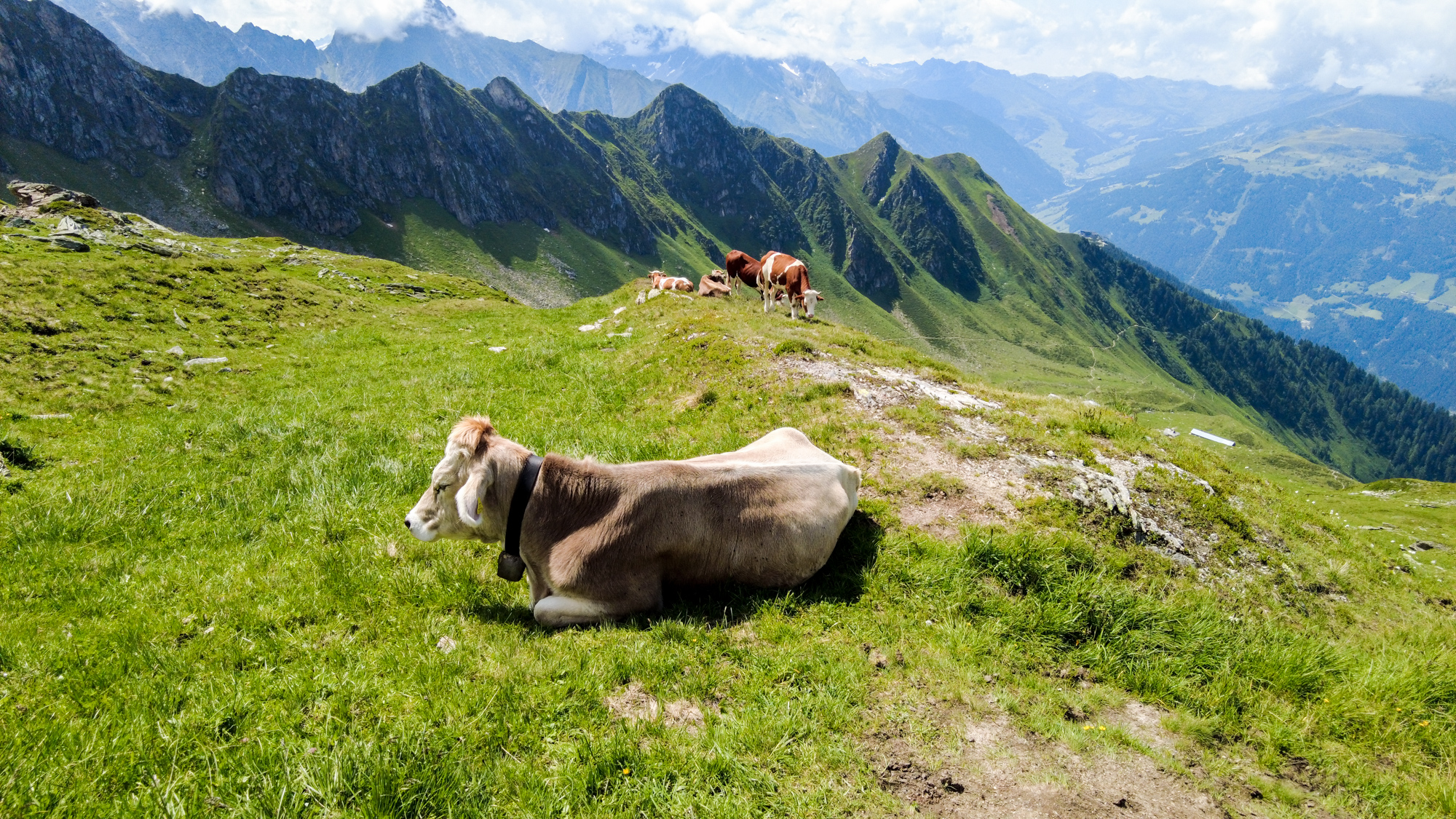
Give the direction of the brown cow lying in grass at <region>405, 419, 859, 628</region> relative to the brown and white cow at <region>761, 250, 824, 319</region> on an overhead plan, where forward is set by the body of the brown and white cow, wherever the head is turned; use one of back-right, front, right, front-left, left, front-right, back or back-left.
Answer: front-right

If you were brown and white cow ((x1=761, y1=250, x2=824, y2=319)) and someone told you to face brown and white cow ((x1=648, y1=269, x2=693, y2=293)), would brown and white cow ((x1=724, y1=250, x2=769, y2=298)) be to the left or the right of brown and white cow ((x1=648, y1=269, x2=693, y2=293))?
right

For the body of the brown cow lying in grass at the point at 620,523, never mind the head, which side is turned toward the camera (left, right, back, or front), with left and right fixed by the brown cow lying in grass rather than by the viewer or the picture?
left

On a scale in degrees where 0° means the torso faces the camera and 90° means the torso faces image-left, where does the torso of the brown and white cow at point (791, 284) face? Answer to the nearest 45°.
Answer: approximately 315°

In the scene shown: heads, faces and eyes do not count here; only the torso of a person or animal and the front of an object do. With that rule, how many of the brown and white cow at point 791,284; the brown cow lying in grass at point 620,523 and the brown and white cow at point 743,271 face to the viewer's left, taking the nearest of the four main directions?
1

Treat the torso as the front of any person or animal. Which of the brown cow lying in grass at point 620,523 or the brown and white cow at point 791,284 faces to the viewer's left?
the brown cow lying in grass

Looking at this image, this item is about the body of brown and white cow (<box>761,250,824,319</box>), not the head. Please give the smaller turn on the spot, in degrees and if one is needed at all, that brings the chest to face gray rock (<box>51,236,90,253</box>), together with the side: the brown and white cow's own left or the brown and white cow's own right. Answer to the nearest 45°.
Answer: approximately 135° to the brown and white cow's own right

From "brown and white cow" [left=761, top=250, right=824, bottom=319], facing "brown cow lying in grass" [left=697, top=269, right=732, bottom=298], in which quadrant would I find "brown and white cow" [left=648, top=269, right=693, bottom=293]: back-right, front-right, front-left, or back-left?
front-left

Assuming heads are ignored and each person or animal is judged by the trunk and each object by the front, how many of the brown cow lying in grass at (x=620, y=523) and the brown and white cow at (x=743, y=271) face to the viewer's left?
1

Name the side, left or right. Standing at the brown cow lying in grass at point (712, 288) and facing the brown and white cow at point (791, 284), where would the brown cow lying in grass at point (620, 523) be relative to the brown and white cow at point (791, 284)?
right

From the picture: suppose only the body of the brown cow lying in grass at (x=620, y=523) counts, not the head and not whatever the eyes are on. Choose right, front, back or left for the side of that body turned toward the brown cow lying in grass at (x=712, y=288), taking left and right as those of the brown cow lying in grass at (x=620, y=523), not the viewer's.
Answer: right

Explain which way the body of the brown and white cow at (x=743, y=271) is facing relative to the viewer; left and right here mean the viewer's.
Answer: facing the viewer and to the right of the viewer

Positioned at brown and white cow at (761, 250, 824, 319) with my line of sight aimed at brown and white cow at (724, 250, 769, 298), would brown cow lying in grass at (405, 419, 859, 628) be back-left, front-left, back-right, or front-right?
back-left

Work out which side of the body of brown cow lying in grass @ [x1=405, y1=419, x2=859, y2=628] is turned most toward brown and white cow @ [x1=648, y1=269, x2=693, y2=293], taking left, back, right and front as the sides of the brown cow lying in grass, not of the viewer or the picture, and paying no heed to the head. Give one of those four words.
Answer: right

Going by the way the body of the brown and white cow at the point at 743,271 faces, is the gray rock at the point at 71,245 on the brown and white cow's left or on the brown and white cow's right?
on the brown and white cow's right

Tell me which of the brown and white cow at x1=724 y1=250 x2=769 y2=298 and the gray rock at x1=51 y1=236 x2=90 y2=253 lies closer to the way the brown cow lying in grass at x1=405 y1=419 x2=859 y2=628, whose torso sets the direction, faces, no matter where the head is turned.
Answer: the gray rock
